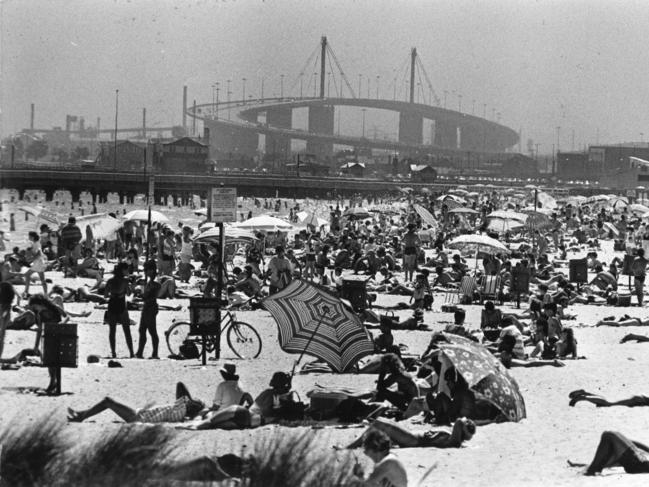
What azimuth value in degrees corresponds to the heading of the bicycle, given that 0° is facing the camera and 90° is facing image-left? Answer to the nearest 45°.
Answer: approximately 270°

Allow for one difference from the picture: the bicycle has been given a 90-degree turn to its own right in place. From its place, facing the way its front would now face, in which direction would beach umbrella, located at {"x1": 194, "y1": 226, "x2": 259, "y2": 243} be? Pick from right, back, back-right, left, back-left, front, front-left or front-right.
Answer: back

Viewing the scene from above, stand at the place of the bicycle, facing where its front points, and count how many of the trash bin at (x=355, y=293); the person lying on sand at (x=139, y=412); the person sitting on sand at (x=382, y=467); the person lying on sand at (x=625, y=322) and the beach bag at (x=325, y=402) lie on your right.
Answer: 3
